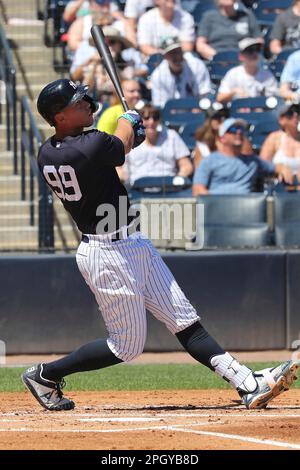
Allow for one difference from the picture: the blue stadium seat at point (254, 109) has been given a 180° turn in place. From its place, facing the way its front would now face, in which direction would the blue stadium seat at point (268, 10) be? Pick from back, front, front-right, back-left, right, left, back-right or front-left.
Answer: front

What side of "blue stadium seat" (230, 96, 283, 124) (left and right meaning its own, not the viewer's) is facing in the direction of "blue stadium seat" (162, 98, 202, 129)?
right

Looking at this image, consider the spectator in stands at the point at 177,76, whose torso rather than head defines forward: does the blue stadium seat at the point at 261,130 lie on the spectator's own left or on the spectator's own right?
on the spectator's own left

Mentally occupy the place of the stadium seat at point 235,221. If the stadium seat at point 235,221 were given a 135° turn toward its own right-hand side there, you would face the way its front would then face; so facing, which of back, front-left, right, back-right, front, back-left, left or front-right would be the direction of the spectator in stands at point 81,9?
front

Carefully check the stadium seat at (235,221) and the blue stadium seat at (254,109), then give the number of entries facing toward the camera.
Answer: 2

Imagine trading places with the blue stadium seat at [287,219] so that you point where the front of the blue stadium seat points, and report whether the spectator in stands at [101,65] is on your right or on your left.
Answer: on your right
